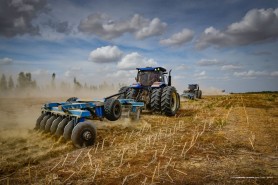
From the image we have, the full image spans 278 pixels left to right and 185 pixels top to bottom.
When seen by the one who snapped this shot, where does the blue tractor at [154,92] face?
facing away from the viewer and to the right of the viewer
